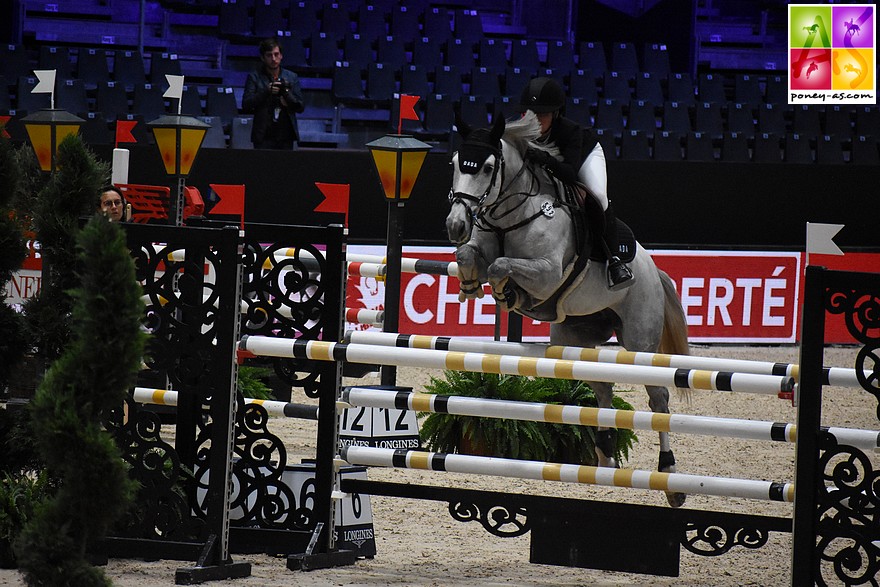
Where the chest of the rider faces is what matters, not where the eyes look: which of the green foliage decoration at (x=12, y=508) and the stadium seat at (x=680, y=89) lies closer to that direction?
the green foliage decoration

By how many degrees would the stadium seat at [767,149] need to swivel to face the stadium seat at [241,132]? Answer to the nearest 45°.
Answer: approximately 45° to its right

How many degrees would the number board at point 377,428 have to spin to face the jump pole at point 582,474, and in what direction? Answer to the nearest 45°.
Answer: approximately 45° to its left

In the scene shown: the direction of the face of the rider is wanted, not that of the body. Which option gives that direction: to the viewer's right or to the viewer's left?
to the viewer's left

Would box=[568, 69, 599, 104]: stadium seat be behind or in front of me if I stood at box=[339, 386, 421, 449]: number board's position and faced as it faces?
behind

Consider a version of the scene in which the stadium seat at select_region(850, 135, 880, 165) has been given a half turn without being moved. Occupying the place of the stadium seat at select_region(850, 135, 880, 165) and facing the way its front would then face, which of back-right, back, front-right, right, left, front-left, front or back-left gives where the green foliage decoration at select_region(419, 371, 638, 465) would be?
back

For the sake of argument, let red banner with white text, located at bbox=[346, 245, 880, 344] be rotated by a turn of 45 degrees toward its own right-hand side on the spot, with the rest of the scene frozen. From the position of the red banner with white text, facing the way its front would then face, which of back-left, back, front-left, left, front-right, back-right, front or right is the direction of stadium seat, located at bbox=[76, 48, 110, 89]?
front-right

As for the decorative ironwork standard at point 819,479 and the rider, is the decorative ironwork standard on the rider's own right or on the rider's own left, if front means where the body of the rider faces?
on the rider's own left

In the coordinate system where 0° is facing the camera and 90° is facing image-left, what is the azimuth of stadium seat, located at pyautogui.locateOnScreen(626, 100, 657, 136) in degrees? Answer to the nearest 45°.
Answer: approximately 0°

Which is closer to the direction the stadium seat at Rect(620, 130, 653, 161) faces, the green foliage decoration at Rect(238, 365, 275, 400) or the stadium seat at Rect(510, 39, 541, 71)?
the green foliage decoration

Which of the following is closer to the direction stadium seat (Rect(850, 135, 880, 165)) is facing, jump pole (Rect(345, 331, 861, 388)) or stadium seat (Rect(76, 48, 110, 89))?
the jump pole

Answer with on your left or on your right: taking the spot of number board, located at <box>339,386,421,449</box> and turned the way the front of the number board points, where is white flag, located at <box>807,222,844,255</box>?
on your left
